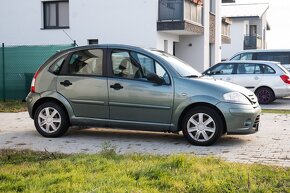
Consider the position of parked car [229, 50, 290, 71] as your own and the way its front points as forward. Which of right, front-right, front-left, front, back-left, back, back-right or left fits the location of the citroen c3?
left

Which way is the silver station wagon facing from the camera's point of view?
to the viewer's left

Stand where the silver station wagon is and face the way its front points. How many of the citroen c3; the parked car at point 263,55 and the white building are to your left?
1

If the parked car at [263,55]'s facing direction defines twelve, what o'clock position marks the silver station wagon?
The silver station wagon is roughly at 9 o'clock from the parked car.

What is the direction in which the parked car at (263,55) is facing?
to the viewer's left

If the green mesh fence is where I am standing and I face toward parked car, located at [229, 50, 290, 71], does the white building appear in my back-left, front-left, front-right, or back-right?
front-left

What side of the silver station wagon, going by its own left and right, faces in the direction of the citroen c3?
left

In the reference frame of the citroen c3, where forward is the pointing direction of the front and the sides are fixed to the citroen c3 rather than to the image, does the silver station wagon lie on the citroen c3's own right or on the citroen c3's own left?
on the citroen c3's own left

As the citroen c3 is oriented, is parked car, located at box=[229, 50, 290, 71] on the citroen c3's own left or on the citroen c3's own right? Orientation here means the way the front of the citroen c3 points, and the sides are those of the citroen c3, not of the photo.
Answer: on the citroen c3's own left

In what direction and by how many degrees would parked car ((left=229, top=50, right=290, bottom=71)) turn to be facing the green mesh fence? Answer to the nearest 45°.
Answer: approximately 45° to its left

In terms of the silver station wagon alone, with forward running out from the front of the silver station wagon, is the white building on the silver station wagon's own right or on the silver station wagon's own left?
on the silver station wagon's own right

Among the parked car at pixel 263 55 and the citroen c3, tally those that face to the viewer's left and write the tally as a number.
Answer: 1

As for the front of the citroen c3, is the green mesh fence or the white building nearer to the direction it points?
the white building

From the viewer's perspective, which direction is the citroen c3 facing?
to the viewer's right

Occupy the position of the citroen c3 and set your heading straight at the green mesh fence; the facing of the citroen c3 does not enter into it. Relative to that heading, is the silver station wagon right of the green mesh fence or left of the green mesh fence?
right
